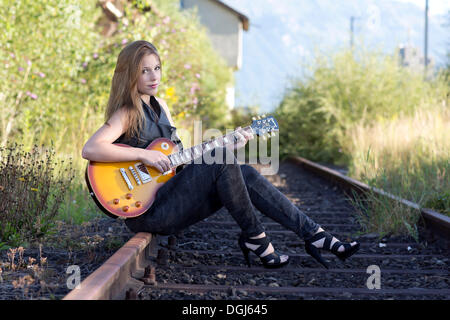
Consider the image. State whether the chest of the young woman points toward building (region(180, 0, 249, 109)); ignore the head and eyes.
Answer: no

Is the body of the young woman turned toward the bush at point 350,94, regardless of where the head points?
no

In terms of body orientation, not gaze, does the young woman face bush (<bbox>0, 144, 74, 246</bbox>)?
no
